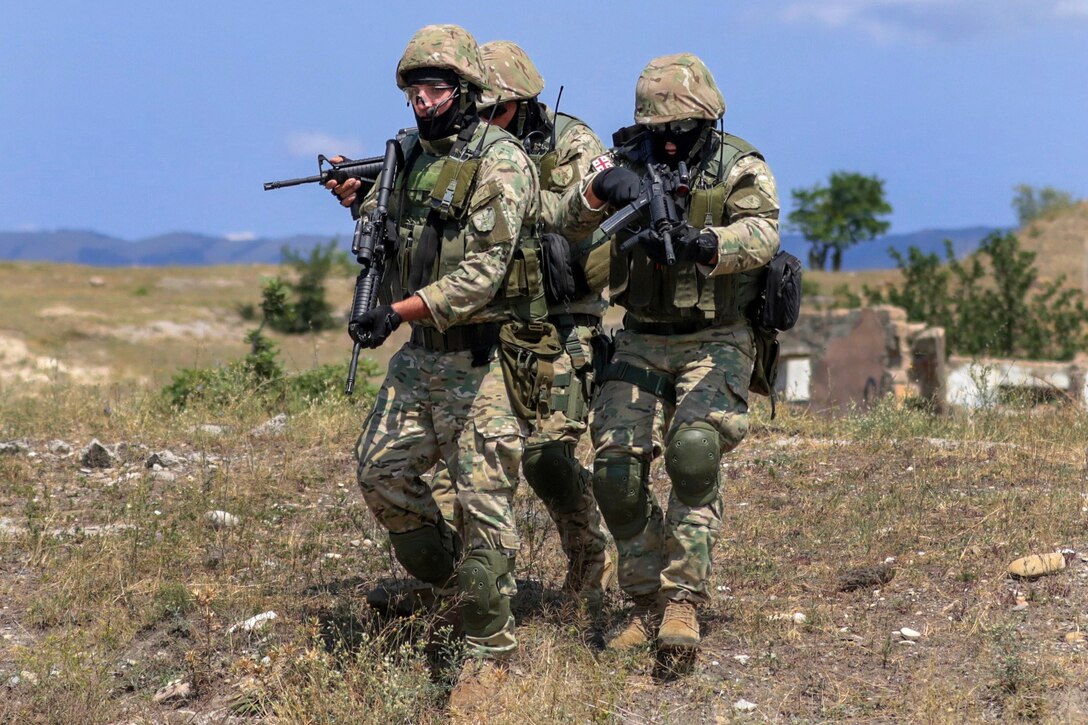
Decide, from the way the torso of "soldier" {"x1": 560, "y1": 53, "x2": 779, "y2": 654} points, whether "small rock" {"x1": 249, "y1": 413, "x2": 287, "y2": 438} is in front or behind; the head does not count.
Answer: behind

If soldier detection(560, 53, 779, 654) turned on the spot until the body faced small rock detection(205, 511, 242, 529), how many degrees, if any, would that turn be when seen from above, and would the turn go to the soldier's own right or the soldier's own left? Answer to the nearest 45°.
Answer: approximately 135° to the soldier's own right

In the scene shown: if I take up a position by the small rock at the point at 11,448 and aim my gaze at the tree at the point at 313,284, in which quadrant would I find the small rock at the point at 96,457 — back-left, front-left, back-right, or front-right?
back-right

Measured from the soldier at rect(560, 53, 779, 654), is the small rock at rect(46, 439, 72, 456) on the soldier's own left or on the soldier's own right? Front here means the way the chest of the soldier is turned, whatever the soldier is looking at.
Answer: on the soldier's own right

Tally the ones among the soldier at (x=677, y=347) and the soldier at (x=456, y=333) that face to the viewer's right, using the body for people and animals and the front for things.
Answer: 0

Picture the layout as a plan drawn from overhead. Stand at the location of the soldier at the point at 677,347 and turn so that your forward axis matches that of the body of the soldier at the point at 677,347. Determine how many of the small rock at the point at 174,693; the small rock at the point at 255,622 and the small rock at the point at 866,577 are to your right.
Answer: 2

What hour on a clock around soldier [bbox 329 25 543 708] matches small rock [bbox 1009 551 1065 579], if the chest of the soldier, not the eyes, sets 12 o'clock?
The small rock is roughly at 7 o'clock from the soldier.

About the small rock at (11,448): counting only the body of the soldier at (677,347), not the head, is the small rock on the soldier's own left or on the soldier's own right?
on the soldier's own right

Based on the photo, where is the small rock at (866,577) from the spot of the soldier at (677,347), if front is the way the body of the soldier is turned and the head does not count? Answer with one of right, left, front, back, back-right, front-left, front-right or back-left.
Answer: back-left

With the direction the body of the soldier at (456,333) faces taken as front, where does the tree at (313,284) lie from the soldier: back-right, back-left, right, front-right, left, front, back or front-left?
back-right

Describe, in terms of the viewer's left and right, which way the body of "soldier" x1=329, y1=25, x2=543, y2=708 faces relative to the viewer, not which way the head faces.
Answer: facing the viewer and to the left of the viewer

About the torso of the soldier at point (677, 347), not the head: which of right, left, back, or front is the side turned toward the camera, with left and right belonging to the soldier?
front

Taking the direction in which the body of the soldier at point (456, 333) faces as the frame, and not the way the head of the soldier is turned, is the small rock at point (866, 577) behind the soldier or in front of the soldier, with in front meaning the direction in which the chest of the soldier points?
behind
